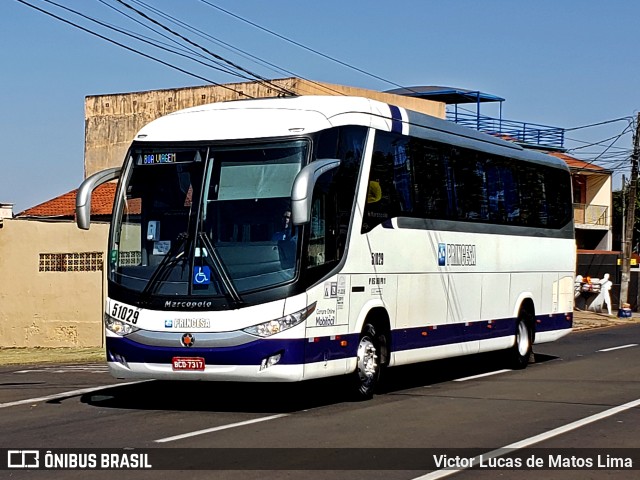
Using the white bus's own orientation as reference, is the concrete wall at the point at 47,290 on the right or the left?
on its right

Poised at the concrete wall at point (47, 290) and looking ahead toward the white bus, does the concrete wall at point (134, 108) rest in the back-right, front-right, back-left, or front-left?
back-left

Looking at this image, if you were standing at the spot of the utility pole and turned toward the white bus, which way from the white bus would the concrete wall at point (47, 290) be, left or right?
right

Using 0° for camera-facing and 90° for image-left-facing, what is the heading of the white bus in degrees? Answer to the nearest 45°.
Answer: approximately 45°

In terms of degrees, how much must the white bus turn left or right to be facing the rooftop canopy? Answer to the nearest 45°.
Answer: approximately 135° to its right

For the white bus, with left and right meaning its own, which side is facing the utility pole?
back

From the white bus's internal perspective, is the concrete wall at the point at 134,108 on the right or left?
on its right
